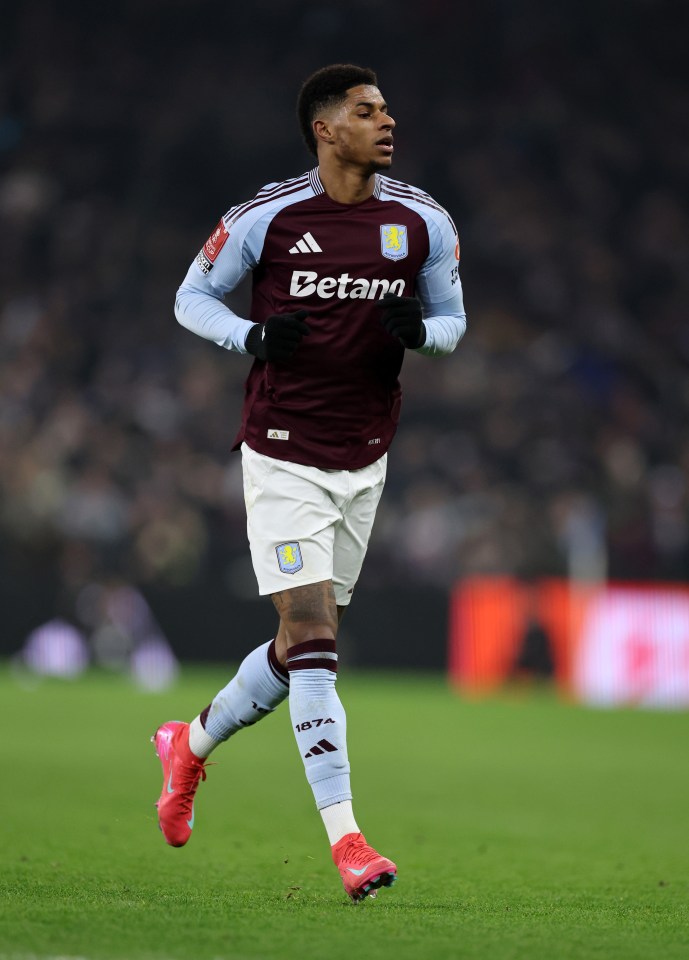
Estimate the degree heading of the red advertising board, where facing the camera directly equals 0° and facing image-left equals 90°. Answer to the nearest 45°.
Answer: approximately 0°
